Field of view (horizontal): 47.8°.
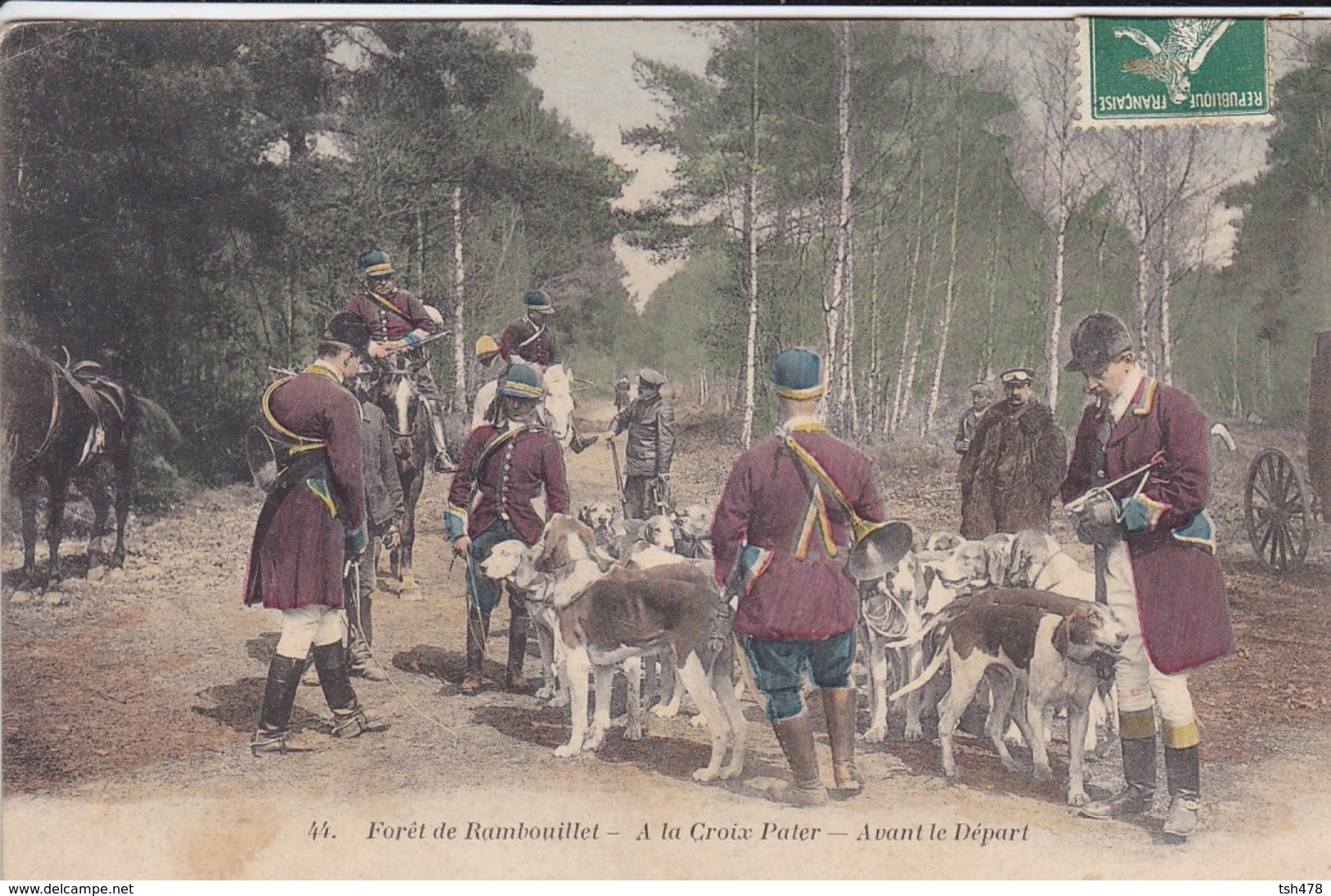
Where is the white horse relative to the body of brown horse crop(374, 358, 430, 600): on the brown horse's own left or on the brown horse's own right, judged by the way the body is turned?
on the brown horse's own left

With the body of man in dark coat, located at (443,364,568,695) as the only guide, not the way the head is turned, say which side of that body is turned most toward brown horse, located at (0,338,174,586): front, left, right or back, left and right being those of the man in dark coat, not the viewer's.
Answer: right

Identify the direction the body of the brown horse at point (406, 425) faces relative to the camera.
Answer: toward the camera

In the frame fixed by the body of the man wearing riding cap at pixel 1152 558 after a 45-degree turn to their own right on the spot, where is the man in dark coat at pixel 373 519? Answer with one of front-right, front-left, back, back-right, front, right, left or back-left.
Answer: front

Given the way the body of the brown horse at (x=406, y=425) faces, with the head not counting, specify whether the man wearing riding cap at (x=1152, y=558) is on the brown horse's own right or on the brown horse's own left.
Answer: on the brown horse's own left

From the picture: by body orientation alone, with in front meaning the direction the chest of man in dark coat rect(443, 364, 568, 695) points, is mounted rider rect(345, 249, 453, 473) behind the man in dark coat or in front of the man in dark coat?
behind

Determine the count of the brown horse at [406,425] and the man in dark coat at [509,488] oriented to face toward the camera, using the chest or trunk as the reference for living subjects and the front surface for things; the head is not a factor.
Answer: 2

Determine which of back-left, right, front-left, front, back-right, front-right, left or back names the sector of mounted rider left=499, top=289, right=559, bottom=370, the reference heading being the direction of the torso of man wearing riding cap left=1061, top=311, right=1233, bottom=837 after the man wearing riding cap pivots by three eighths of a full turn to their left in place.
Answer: back

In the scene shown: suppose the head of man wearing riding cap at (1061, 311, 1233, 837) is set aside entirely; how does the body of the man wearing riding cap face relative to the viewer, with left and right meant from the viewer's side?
facing the viewer and to the left of the viewer

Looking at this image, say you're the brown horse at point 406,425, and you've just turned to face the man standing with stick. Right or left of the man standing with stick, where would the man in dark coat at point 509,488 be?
right

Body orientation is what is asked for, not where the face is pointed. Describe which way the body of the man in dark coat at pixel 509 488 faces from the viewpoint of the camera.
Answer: toward the camera

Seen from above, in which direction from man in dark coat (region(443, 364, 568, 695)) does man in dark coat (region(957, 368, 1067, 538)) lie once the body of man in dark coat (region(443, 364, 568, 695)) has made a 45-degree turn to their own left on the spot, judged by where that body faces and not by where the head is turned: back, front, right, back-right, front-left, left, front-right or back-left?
front-left

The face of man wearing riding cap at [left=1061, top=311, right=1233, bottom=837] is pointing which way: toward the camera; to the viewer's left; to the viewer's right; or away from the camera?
to the viewer's left
